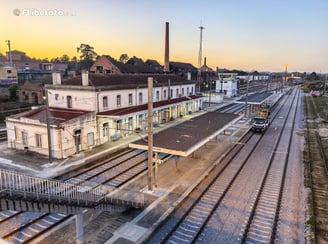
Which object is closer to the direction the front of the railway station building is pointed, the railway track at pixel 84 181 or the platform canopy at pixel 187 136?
the platform canopy

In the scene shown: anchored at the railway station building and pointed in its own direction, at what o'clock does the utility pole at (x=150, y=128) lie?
The utility pole is roughly at 1 o'clock from the railway station building.

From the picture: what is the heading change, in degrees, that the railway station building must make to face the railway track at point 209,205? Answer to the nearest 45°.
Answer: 0° — it already faces it

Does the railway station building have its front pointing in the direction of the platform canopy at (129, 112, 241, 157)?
yes

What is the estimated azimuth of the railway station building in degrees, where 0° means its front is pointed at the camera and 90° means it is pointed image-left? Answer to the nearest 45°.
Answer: approximately 315°

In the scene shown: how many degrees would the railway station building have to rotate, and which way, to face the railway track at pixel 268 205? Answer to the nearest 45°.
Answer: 0° — it already faces it

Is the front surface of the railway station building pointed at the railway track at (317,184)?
yes

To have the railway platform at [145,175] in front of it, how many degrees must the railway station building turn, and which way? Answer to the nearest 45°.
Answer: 0° — it already faces it
